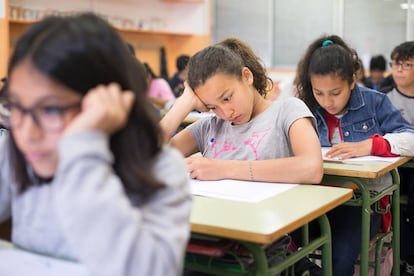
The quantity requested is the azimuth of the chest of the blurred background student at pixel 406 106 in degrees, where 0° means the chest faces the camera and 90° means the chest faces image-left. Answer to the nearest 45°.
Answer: approximately 45°

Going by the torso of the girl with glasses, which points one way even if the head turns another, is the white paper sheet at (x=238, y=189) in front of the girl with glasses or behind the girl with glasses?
behind
